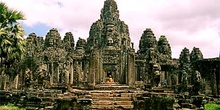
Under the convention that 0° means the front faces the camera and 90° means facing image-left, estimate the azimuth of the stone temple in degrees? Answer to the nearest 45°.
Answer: approximately 0°
